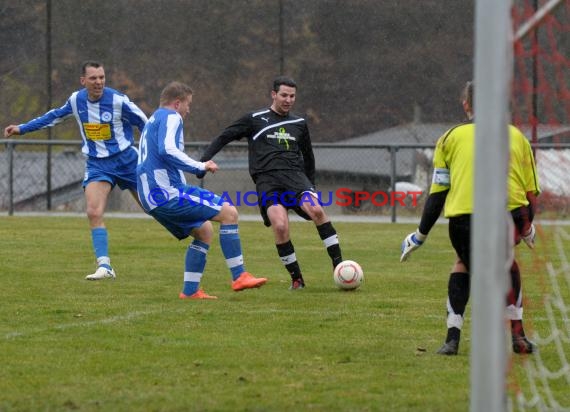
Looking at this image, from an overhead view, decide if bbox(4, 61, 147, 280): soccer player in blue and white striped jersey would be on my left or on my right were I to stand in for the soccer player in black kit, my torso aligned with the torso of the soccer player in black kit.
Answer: on my right

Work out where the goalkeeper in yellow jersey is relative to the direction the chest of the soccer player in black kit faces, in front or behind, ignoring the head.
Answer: in front

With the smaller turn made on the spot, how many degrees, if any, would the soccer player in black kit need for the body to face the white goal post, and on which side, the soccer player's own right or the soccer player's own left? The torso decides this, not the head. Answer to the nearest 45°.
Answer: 0° — they already face it

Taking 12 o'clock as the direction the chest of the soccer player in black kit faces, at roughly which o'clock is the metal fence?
The metal fence is roughly at 6 o'clock from the soccer player in black kit.

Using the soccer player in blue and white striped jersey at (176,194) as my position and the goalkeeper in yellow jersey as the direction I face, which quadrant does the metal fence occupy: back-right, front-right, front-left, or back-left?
back-left

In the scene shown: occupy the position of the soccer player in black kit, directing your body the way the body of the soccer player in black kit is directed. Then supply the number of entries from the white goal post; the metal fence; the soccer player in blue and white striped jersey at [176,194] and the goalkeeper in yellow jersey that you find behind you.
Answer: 1

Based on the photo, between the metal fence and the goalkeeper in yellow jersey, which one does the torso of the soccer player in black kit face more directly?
the goalkeeper in yellow jersey

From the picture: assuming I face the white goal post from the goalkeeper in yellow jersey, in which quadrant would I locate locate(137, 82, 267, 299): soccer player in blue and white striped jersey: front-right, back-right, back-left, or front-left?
back-right

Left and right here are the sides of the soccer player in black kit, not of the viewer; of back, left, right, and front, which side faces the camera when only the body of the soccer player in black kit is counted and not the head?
front

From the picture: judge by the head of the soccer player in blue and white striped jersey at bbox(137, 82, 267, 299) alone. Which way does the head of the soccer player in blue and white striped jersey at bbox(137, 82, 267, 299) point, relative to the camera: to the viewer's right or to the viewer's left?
to the viewer's right

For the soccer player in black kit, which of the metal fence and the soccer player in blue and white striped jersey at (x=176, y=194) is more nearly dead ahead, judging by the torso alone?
the soccer player in blue and white striped jersey

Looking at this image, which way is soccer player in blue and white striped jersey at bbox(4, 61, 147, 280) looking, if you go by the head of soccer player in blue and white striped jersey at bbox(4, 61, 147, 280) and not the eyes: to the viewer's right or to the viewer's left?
to the viewer's right

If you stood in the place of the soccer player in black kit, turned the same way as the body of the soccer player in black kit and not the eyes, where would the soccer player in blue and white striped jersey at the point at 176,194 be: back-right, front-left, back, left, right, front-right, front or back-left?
front-right
